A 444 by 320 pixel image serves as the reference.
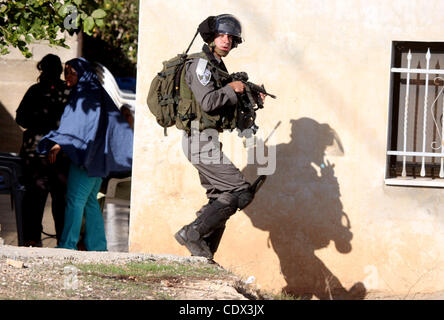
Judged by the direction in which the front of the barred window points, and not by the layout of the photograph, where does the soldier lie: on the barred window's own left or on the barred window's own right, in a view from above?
on the barred window's own right

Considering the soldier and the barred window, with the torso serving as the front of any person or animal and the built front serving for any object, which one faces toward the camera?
the barred window

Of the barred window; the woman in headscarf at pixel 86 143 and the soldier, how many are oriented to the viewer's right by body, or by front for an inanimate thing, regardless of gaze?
1

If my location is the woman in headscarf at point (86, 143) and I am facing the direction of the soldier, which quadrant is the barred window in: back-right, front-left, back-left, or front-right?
front-left

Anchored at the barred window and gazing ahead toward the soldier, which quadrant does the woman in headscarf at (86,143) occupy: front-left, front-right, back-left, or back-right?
front-right

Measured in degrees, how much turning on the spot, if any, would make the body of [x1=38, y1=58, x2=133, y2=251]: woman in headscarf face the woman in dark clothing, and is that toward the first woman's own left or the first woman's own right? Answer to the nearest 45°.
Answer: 0° — they already face them

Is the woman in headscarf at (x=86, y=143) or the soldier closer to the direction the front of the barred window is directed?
the soldier

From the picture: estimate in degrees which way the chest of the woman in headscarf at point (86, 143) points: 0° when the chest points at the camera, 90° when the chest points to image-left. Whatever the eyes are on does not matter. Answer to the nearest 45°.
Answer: approximately 90°

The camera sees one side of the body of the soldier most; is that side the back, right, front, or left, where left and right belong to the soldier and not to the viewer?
right

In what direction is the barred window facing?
toward the camera

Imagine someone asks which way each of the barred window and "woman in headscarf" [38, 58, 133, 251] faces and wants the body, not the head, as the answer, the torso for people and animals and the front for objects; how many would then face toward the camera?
1

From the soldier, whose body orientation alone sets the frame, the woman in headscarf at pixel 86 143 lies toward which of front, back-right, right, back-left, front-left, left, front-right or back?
back-left

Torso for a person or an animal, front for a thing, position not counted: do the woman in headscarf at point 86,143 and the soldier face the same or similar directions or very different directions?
very different directions

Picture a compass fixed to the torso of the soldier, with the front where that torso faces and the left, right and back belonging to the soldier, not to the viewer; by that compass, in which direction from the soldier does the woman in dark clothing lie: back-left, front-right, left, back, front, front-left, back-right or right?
back-left
